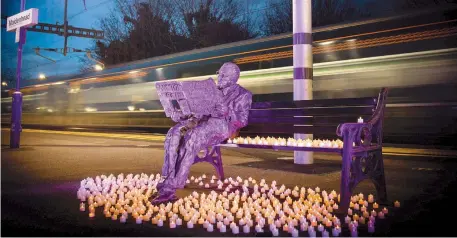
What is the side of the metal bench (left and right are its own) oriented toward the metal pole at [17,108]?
right

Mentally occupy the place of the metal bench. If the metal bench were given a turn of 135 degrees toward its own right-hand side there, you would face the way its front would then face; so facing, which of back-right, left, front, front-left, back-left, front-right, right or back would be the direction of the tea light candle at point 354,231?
back

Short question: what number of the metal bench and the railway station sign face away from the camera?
0

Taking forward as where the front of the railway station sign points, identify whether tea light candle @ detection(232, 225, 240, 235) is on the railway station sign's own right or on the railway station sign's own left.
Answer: on the railway station sign's own left

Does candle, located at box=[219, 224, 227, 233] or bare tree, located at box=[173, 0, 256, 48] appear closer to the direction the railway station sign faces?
the candle

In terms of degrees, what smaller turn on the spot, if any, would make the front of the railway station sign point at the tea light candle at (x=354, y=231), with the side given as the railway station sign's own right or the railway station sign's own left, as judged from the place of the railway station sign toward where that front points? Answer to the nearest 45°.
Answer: approximately 45° to the railway station sign's own left

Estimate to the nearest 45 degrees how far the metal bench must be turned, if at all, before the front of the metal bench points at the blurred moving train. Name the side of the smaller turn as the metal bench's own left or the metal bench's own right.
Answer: approximately 135° to the metal bench's own right

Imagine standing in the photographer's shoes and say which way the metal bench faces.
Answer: facing the viewer and to the left of the viewer

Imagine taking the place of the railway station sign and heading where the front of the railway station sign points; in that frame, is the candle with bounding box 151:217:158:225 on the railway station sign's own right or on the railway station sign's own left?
on the railway station sign's own left

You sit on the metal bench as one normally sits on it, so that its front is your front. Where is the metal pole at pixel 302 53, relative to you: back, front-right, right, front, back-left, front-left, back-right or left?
back-right

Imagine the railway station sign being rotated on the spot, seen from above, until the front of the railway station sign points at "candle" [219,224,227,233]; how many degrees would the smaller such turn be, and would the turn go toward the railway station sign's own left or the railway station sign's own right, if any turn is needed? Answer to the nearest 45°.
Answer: approximately 45° to the railway station sign's own left

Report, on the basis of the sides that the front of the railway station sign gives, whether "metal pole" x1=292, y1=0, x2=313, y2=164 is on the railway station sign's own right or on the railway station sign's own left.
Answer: on the railway station sign's own left

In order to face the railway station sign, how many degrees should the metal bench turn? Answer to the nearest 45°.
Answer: approximately 90° to its right

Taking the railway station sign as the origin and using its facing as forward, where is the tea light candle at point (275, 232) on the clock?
The tea light candle is roughly at 10 o'clock from the railway station sign.

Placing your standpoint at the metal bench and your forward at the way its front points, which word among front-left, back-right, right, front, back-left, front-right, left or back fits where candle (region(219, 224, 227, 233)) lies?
front
